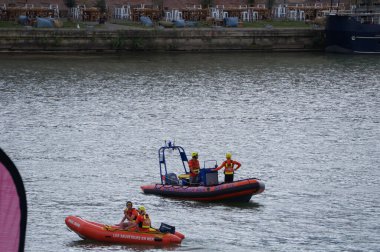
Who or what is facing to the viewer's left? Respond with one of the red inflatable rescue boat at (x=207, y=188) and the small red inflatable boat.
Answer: the small red inflatable boat

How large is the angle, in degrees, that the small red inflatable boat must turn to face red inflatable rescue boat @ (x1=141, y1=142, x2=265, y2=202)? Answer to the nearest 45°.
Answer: approximately 135° to its right

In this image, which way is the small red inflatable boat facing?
to the viewer's left

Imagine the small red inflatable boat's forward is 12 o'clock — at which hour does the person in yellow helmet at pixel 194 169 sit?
The person in yellow helmet is roughly at 4 o'clock from the small red inflatable boat.

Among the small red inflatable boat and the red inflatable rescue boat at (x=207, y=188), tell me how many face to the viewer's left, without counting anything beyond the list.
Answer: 1

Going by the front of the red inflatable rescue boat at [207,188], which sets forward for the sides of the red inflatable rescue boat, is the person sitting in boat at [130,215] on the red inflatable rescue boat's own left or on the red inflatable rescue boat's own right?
on the red inflatable rescue boat's own right

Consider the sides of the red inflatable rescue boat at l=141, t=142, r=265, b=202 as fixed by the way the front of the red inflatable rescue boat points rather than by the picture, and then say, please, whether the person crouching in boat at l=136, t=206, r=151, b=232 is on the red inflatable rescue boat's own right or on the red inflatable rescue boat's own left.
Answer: on the red inflatable rescue boat's own right

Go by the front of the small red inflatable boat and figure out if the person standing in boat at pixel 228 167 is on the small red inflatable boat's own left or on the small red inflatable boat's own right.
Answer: on the small red inflatable boat's own right
